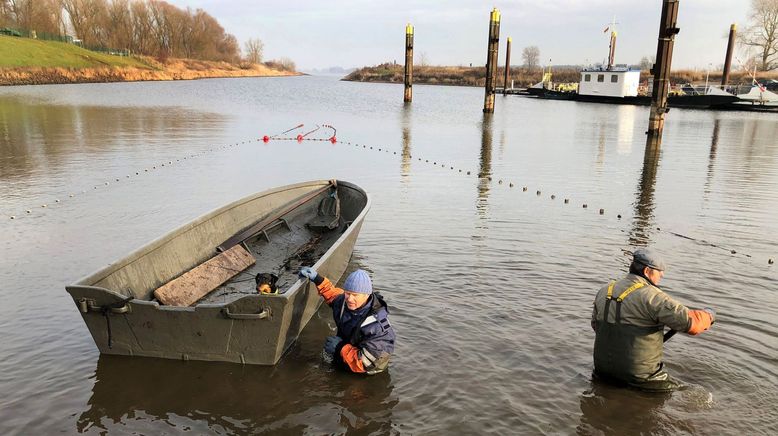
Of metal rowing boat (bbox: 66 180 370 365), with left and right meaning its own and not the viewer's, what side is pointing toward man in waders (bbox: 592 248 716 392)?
right

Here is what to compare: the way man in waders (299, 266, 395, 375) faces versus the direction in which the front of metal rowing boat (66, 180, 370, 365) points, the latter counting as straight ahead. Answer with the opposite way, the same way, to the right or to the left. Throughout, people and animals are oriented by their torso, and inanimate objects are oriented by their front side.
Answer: the opposite way

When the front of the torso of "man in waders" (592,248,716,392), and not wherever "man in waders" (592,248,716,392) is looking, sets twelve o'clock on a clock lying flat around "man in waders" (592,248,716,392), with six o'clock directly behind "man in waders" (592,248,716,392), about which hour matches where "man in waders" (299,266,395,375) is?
"man in waders" (299,266,395,375) is roughly at 7 o'clock from "man in waders" (592,248,716,392).

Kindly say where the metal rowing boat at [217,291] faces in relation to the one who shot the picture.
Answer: facing away from the viewer and to the right of the viewer

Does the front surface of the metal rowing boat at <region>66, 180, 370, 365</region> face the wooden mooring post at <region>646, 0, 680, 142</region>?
yes

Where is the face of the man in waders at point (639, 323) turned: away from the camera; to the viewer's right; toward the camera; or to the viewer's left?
to the viewer's right

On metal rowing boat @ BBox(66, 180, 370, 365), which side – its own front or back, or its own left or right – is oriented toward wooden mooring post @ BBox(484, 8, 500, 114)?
front

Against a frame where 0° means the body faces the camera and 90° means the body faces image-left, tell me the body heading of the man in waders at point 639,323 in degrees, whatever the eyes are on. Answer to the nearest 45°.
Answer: approximately 225°

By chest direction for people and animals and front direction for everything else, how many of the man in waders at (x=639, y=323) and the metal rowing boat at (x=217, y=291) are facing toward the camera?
0

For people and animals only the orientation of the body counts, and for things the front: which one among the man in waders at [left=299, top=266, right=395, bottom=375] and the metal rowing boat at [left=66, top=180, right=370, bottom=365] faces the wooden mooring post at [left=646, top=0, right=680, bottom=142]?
the metal rowing boat

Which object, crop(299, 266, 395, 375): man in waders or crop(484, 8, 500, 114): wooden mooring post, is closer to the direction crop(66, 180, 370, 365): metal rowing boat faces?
the wooden mooring post

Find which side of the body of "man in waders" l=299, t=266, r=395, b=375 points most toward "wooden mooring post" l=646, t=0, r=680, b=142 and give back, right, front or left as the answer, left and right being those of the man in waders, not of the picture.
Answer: back

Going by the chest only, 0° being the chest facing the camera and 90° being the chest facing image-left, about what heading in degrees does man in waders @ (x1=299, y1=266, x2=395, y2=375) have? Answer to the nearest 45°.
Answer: approximately 45°

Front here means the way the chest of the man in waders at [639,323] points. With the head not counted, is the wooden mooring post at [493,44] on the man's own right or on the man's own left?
on the man's own left
